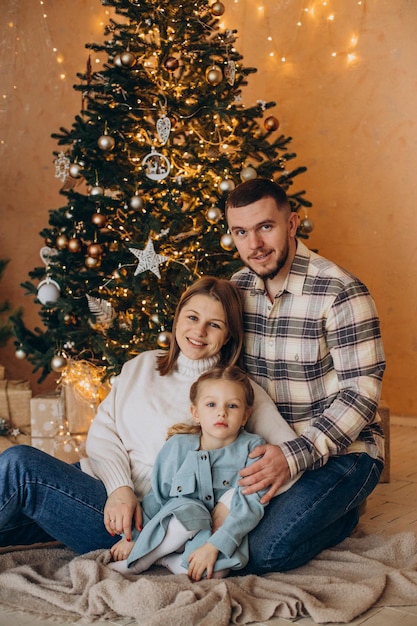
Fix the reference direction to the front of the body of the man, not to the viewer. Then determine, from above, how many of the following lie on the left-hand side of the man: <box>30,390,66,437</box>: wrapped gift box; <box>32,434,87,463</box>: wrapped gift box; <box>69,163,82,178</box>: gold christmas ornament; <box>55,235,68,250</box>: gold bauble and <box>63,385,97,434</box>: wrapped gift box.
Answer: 0

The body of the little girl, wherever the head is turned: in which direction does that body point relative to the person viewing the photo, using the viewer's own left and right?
facing the viewer

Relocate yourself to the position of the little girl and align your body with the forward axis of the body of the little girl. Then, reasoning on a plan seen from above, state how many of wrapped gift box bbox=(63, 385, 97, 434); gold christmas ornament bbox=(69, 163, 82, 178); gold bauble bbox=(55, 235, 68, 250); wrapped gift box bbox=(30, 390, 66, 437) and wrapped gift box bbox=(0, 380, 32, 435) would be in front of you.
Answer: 0

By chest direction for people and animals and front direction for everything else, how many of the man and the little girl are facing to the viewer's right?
0

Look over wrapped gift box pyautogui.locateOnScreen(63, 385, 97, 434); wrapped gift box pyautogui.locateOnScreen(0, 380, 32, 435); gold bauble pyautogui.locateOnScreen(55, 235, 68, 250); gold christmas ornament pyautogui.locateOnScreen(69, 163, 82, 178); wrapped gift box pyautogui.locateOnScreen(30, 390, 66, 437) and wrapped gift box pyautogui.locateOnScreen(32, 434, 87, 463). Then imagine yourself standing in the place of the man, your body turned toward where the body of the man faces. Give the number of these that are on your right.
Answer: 6

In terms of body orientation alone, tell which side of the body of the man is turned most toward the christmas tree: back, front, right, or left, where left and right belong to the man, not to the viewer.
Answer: right

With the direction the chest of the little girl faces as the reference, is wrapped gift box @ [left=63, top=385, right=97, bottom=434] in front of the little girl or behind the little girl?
behind

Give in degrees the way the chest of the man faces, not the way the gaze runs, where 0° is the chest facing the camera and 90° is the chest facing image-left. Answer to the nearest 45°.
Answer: approximately 45°

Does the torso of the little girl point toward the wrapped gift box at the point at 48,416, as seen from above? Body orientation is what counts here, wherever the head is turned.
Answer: no

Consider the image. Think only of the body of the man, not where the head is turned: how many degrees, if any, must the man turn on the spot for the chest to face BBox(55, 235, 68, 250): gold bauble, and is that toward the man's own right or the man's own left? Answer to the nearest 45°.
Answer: approximately 90° to the man's own right

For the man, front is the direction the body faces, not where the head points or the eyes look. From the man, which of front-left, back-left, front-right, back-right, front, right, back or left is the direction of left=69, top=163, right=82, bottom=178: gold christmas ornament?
right

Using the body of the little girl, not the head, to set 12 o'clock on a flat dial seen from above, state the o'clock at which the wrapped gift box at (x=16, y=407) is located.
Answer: The wrapped gift box is roughly at 5 o'clock from the little girl.

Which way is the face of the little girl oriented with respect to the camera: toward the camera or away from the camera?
toward the camera
